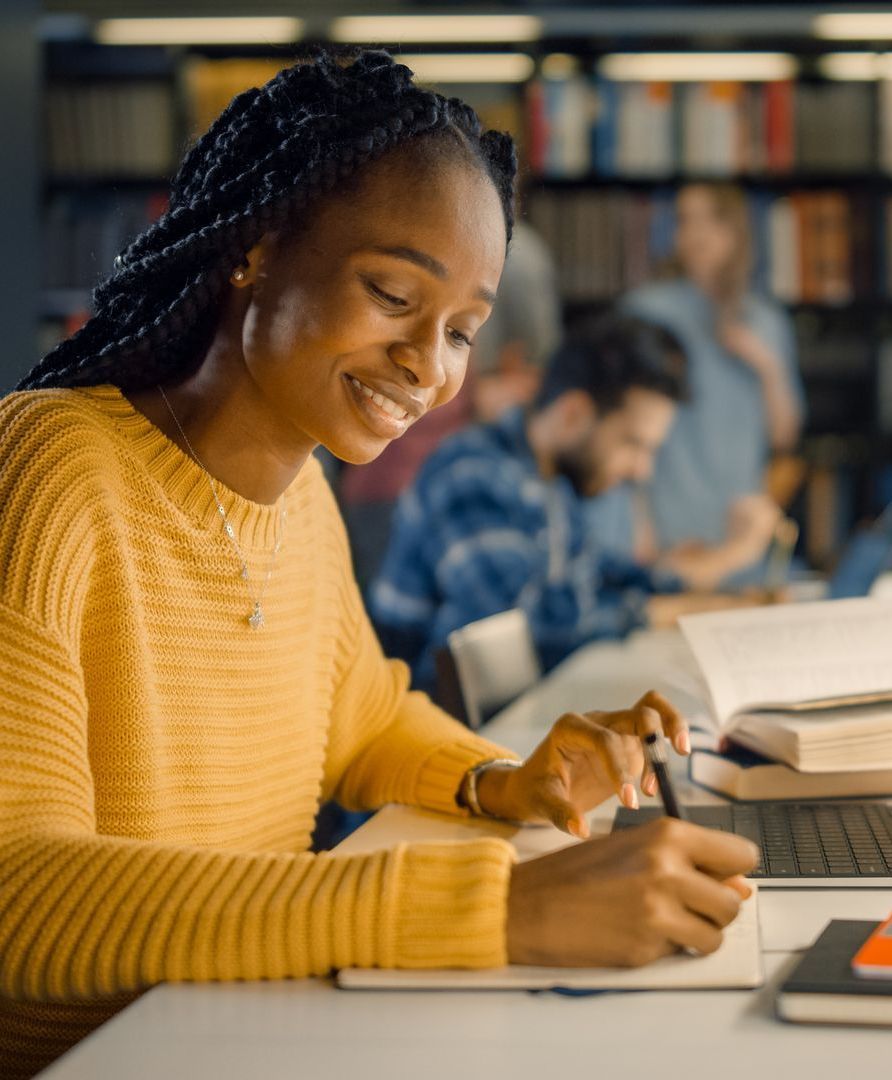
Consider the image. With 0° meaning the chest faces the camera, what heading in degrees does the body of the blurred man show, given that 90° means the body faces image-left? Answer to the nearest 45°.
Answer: approximately 270°

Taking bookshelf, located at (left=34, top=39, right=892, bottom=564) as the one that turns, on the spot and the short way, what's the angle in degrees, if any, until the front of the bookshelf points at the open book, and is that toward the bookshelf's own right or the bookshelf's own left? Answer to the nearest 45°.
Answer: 0° — it already faces it

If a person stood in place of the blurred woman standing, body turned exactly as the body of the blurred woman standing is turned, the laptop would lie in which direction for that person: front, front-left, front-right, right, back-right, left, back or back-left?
front-left

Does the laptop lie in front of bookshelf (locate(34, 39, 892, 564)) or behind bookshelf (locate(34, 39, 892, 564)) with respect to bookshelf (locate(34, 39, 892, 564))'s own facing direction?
in front

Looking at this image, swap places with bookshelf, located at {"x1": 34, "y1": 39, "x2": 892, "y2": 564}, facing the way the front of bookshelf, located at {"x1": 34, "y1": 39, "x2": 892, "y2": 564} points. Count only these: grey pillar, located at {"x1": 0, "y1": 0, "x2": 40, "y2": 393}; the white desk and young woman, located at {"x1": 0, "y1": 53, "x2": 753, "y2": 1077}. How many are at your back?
0

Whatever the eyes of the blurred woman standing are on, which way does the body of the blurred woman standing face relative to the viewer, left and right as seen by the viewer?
facing the viewer and to the left of the viewer

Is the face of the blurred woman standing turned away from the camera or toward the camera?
toward the camera

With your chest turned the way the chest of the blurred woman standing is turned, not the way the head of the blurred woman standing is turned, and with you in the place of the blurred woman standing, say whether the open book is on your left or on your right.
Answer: on your left

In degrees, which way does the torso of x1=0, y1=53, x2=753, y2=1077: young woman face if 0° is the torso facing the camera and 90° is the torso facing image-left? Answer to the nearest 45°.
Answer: approximately 315°

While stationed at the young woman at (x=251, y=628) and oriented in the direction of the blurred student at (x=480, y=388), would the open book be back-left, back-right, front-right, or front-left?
front-right

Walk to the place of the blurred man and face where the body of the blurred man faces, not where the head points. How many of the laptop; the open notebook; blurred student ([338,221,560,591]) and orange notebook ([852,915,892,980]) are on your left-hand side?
1

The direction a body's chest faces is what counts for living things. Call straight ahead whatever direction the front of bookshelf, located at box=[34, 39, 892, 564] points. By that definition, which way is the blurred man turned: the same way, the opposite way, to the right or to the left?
to the left

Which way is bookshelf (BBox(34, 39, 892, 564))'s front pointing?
toward the camera

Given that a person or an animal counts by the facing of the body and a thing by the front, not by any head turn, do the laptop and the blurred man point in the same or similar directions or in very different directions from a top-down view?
very different directions
